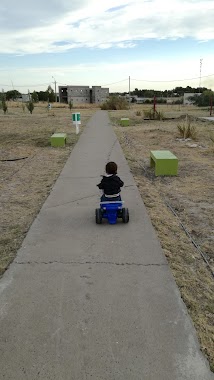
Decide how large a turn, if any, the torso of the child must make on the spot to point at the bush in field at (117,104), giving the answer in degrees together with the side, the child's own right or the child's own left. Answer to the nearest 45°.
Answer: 0° — they already face it

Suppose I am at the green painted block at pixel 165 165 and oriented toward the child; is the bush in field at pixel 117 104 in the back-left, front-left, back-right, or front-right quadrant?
back-right

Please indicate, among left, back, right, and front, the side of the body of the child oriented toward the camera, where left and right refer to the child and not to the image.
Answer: back

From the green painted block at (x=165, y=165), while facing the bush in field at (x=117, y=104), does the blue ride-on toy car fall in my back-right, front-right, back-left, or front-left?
back-left

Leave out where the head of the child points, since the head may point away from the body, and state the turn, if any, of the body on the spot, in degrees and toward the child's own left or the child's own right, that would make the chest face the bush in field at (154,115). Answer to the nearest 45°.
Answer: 0° — they already face it
